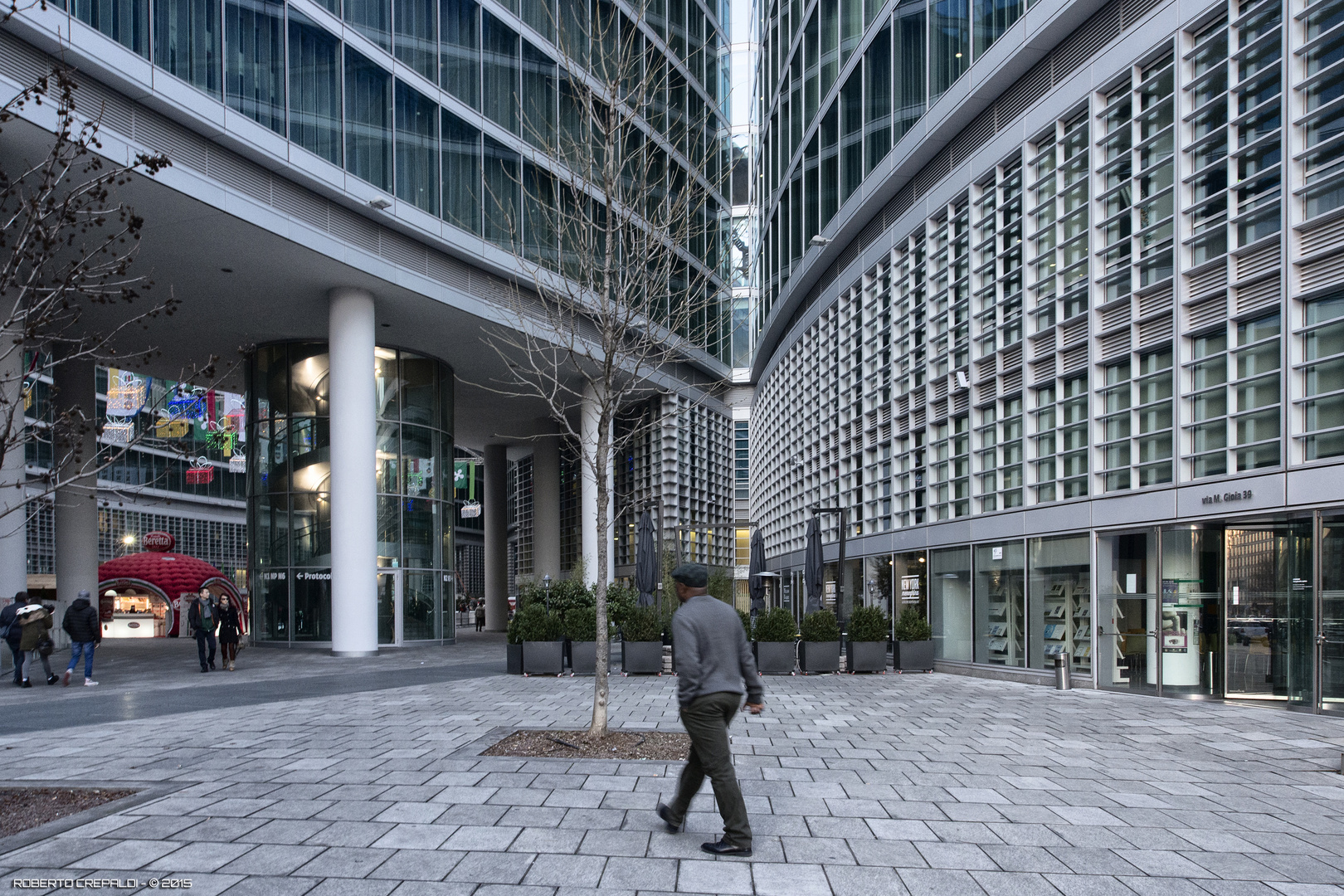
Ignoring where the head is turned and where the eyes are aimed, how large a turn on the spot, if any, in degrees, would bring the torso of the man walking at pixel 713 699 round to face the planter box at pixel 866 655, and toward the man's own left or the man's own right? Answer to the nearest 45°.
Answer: approximately 45° to the man's own right

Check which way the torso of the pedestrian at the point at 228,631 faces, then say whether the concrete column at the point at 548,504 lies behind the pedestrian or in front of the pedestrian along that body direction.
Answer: behind

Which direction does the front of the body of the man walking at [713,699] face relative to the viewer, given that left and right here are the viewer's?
facing away from the viewer and to the left of the viewer

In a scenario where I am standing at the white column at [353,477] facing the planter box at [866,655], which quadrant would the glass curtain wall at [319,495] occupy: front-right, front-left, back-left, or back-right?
back-left

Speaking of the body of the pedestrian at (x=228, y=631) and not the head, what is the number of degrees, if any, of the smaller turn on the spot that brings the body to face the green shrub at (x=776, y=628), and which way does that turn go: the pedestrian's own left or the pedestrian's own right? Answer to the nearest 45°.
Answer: approximately 45° to the pedestrian's own left

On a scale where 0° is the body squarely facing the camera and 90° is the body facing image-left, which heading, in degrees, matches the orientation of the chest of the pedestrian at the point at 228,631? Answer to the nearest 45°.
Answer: approximately 0°

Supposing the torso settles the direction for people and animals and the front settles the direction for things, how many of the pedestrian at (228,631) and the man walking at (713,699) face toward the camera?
1
